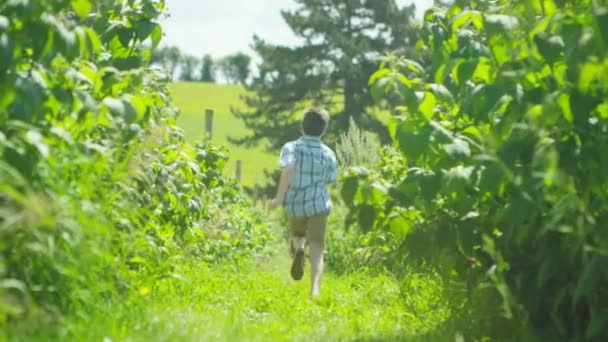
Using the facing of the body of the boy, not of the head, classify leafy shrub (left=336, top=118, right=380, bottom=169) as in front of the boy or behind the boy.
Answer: in front

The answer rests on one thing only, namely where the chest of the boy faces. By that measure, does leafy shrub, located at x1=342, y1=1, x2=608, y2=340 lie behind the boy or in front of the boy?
behind

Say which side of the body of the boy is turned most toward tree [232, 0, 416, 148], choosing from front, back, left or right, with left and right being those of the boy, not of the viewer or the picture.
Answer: front

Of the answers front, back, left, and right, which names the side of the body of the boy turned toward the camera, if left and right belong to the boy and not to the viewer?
back

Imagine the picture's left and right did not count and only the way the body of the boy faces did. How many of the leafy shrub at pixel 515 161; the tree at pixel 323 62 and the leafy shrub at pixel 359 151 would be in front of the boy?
2

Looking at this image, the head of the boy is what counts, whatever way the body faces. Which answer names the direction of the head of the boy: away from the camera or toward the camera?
away from the camera
